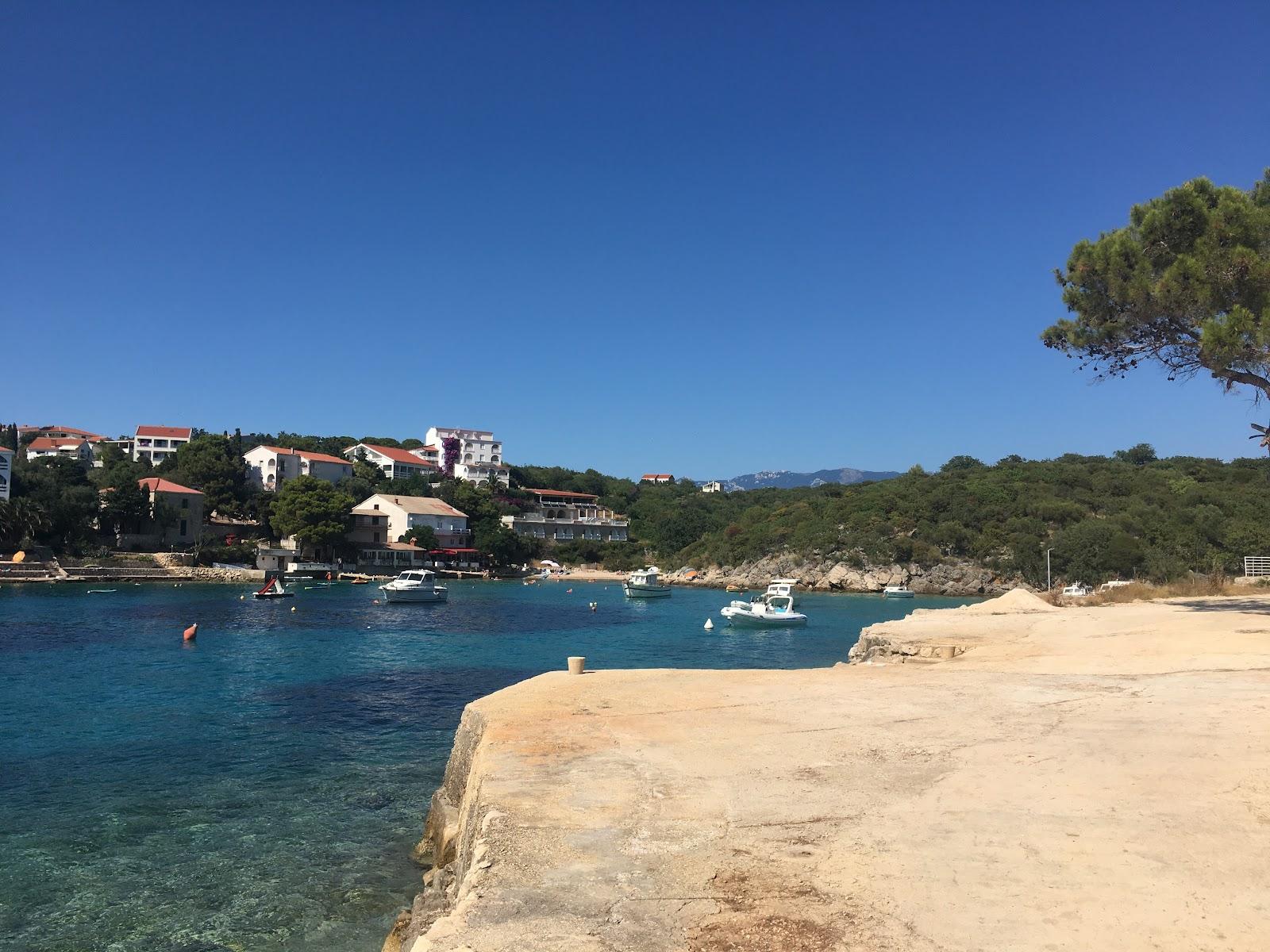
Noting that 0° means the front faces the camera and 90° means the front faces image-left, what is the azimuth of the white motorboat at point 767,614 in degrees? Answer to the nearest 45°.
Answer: approximately 90°
